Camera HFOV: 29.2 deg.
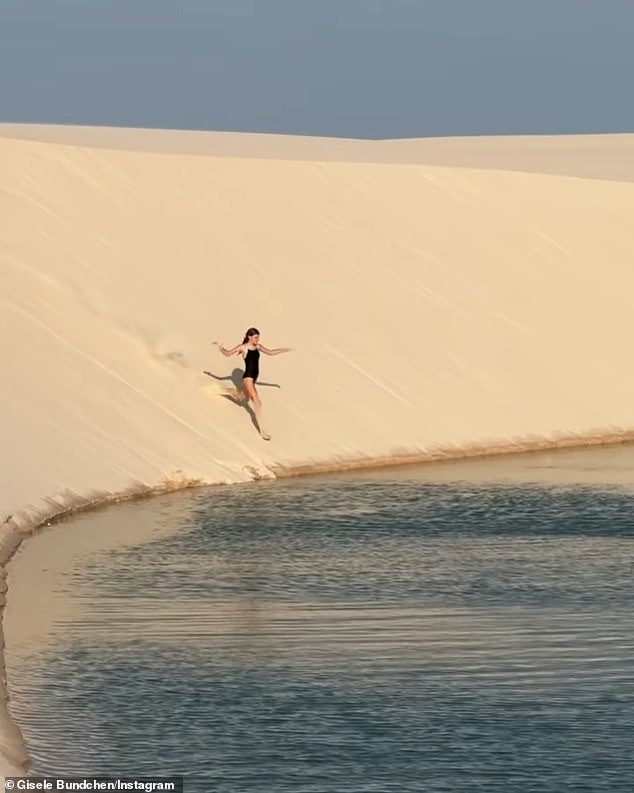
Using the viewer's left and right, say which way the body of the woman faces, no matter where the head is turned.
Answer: facing the viewer and to the right of the viewer
